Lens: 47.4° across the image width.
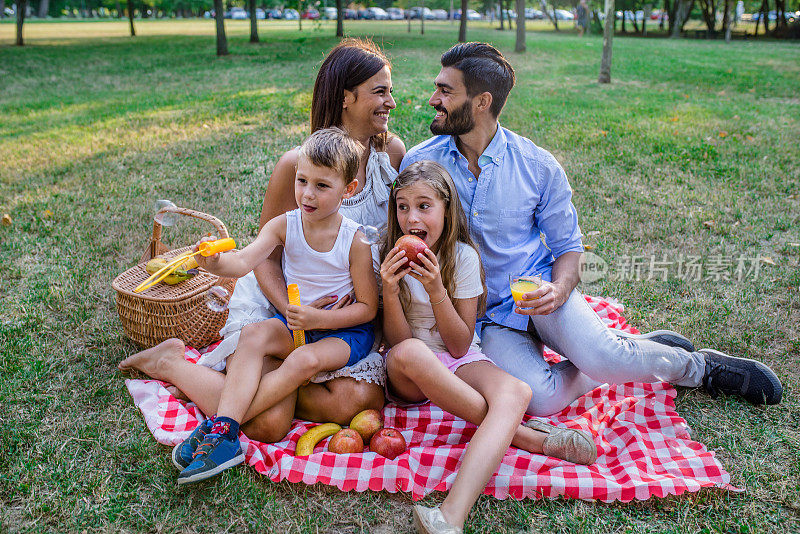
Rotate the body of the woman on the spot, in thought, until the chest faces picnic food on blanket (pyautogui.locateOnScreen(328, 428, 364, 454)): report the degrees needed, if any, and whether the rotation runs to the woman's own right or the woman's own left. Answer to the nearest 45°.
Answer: approximately 45° to the woman's own right

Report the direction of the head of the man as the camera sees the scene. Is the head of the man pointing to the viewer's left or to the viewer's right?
to the viewer's left

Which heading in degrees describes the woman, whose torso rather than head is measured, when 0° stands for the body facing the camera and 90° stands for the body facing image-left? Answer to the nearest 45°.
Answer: approximately 315°

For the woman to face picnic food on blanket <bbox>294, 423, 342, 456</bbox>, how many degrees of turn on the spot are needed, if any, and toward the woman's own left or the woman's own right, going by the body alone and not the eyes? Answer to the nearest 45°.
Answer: approximately 45° to the woman's own right

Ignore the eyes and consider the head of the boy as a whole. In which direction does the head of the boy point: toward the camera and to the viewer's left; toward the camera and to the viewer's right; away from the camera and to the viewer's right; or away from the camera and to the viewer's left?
toward the camera and to the viewer's left

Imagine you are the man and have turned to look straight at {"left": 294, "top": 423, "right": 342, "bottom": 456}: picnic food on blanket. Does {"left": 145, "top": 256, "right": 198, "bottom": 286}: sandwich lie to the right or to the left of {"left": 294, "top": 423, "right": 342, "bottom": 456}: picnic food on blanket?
right

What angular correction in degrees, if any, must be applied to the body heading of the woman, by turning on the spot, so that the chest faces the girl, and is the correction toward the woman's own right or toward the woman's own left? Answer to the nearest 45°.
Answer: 0° — they already face them

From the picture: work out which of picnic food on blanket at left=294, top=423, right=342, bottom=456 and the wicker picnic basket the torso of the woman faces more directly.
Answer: the picnic food on blanket
